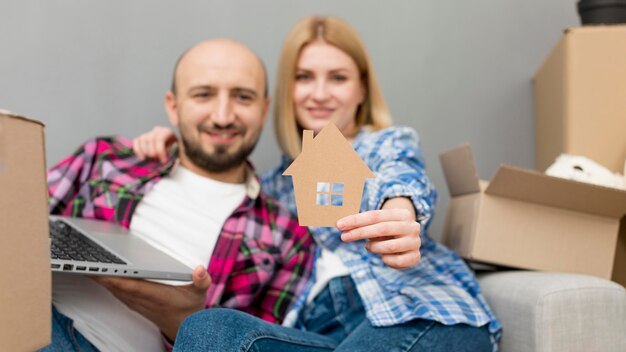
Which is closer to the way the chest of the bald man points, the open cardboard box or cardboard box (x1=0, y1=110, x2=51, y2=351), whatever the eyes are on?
the cardboard box

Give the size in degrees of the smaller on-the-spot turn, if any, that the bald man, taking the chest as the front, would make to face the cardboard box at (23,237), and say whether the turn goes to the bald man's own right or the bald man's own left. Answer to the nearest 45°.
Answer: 0° — they already face it

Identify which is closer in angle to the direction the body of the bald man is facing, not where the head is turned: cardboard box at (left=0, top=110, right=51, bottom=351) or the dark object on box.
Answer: the cardboard box

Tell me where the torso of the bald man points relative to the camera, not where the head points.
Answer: toward the camera

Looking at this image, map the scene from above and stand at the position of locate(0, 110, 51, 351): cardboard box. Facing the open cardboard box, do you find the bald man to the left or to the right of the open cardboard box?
left

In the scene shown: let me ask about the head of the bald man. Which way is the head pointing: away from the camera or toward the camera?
toward the camera

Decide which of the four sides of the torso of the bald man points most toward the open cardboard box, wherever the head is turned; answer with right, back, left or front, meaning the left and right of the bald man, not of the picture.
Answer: left

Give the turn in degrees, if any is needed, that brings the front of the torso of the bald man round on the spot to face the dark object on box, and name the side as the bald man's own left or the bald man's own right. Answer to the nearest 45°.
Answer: approximately 90° to the bald man's own left

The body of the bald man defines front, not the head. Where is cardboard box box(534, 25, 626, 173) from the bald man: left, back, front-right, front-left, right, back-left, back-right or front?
left
